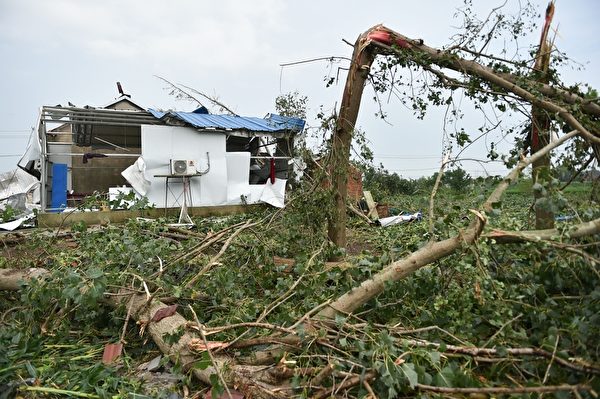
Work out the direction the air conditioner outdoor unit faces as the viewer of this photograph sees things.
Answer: facing the viewer

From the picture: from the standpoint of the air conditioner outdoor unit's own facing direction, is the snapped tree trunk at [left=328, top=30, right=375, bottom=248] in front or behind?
in front

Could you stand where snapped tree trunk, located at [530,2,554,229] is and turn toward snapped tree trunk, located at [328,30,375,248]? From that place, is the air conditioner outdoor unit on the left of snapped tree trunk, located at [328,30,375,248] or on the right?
right

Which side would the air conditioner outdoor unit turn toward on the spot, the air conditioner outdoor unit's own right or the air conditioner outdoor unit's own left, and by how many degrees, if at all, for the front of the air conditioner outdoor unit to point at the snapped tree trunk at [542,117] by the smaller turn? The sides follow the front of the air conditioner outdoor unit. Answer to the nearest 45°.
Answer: approximately 45° to the air conditioner outdoor unit's own left

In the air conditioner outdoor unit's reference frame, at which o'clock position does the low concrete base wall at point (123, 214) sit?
The low concrete base wall is roughly at 2 o'clock from the air conditioner outdoor unit.
